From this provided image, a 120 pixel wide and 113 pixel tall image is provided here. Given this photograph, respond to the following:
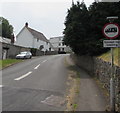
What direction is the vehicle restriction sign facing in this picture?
toward the camera

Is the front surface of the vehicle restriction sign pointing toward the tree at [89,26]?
no
